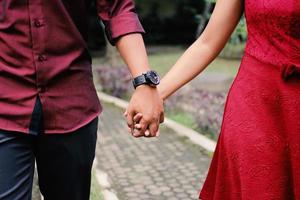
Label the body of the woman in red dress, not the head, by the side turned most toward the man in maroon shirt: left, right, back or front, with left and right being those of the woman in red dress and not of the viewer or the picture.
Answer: right

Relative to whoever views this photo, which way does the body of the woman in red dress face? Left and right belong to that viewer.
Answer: facing the viewer

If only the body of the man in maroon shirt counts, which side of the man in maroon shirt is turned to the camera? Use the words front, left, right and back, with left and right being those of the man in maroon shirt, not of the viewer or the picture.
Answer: front

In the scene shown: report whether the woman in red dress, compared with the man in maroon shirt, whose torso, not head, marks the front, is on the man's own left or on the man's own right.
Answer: on the man's own left

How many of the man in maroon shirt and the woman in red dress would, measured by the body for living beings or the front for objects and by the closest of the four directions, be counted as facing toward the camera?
2

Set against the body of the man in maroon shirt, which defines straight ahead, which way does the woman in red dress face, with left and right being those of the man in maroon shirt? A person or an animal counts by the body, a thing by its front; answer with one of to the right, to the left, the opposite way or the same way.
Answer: the same way
